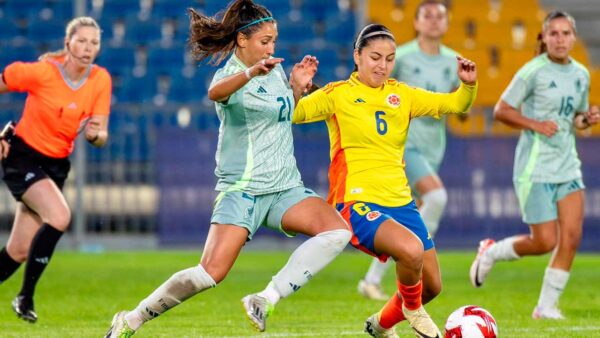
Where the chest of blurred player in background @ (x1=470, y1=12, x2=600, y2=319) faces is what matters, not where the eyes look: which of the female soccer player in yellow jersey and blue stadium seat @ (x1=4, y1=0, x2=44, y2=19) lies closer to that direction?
the female soccer player in yellow jersey

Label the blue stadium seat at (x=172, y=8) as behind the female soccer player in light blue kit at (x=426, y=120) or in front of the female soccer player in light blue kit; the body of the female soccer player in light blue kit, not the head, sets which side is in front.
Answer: behind

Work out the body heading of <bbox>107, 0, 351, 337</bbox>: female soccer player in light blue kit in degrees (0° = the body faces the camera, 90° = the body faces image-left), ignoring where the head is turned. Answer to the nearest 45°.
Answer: approximately 315°

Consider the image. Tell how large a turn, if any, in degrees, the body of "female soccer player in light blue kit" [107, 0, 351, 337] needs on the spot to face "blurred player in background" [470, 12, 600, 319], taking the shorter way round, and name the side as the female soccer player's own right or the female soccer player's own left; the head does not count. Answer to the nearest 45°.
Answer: approximately 90° to the female soccer player's own left

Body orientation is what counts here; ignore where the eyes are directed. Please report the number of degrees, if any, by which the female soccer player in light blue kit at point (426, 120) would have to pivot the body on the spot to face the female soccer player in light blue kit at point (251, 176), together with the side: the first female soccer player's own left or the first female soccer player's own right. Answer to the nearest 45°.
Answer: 0° — they already face them

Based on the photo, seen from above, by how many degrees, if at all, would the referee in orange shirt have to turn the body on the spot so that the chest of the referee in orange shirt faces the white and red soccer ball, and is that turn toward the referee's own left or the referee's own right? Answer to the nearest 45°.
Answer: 0° — they already face it

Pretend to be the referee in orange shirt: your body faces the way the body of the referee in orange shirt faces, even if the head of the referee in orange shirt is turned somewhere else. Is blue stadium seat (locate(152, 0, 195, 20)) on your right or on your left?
on your left

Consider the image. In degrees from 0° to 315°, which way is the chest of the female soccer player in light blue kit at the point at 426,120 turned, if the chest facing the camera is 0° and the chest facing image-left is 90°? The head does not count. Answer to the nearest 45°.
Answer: approximately 0°

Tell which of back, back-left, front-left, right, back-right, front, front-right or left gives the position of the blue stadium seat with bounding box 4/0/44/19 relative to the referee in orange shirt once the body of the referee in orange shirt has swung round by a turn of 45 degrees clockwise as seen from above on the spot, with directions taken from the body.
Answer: back

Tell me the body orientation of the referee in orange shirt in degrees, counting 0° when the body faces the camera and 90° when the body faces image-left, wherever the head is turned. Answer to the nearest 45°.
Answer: approximately 315°
